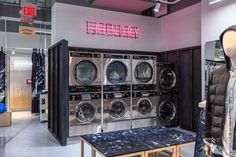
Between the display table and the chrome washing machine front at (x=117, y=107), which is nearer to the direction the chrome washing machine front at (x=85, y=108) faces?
the display table

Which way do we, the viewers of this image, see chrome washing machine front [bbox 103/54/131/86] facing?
facing the viewer

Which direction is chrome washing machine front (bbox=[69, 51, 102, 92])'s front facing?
toward the camera

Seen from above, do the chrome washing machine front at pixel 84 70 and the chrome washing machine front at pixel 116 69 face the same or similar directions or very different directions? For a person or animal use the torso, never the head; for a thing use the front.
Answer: same or similar directions

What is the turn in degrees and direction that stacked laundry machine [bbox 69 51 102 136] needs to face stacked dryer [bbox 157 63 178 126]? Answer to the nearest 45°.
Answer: approximately 90° to its left

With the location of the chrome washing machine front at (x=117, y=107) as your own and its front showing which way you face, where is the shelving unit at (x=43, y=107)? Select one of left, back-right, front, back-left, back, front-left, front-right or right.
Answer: back-right

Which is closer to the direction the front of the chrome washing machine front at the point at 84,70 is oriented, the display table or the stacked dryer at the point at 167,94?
the display table

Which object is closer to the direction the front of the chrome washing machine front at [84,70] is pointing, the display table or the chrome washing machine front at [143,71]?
the display table

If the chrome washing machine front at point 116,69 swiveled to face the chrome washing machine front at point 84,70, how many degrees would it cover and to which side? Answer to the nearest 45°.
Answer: approximately 45° to its right

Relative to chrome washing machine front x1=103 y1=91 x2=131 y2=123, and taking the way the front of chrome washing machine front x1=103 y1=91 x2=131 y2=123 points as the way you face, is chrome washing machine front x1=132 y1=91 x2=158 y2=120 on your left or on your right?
on your left
